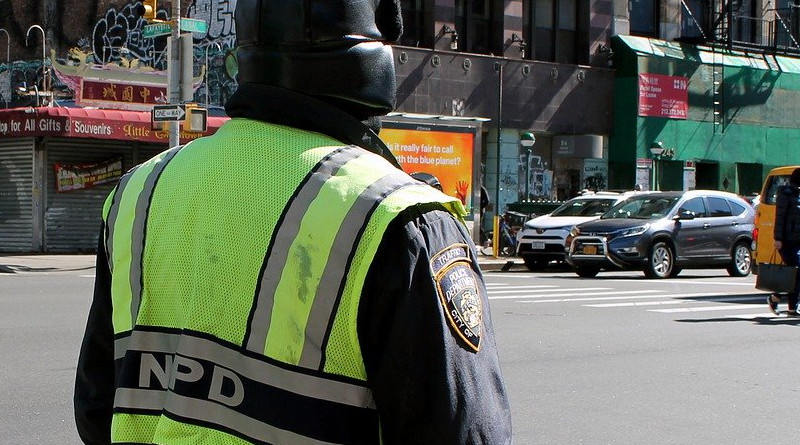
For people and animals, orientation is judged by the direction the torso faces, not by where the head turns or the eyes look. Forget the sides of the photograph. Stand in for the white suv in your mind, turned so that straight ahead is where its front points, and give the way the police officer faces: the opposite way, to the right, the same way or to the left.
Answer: the opposite way

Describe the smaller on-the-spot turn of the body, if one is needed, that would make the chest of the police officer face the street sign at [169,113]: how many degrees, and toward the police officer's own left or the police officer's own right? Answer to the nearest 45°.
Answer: approximately 45° to the police officer's own left

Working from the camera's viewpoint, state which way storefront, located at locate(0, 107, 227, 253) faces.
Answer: facing the viewer and to the right of the viewer

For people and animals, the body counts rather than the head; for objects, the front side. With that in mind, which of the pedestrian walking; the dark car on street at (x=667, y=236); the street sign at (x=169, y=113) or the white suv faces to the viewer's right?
the pedestrian walking

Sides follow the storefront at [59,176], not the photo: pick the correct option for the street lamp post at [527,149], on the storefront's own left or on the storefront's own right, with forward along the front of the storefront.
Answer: on the storefront's own left

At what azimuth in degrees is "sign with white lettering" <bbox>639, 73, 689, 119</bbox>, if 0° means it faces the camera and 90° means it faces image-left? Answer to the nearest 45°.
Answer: approximately 0°

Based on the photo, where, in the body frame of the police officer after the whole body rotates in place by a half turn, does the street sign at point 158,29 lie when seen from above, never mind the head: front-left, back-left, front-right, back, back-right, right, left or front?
back-right

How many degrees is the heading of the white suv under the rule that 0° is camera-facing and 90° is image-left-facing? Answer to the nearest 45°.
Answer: approximately 45°

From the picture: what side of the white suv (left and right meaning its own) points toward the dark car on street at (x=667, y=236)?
left

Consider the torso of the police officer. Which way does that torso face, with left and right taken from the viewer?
facing away from the viewer and to the right of the viewer
